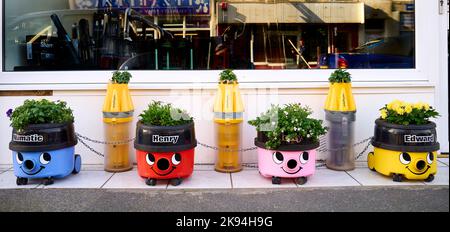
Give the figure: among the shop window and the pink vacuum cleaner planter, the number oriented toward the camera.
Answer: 2

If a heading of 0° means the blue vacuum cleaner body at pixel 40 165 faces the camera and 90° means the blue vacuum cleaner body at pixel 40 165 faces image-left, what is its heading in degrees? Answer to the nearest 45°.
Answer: approximately 45°

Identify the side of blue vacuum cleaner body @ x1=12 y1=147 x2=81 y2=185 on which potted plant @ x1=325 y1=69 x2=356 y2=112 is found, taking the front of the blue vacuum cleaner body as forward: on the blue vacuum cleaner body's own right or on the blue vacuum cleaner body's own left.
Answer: on the blue vacuum cleaner body's own left

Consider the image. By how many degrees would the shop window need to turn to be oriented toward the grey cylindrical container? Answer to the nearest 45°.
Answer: approximately 45° to its left

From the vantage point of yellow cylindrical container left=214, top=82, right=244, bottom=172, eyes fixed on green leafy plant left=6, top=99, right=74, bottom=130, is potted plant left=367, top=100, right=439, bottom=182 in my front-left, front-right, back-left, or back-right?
back-left

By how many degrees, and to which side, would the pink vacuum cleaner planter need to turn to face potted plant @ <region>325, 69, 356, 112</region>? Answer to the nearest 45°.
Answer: approximately 135° to its left

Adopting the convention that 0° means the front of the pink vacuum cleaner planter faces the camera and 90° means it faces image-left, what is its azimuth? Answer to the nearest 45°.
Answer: approximately 0°

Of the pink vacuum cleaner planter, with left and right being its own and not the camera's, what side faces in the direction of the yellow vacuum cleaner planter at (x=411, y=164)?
left

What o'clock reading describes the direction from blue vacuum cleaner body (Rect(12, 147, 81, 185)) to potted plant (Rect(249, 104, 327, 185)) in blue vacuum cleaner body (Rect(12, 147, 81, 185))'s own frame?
The potted plant is roughly at 8 o'clock from the blue vacuum cleaner body.

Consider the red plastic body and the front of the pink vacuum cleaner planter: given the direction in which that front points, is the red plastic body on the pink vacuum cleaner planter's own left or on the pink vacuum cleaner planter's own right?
on the pink vacuum cleaner planter's own right

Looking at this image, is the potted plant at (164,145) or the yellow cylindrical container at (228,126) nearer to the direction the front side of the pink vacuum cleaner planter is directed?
the potted plant

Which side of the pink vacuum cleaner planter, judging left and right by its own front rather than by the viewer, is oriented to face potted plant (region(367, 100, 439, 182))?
left

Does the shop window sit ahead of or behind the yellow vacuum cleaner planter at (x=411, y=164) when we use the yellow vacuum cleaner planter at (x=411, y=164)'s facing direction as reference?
behind

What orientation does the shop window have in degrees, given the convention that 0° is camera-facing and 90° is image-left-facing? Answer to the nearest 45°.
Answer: approximately 0°
